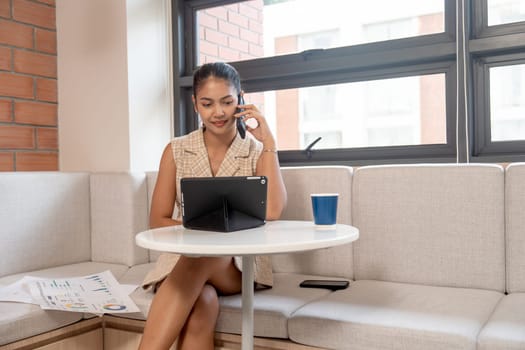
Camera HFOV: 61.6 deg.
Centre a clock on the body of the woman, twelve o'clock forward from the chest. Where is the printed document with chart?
The printed document with chart is roughly at 3 o'clock from the woman.

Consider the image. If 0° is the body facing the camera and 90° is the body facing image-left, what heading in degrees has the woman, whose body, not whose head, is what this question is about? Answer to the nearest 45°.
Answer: approximately 0°

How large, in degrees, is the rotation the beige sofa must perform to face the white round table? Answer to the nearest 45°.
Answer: approximately 45° to its right

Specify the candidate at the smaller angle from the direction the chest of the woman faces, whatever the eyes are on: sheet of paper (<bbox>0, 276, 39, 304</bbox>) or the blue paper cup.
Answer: the blue paper cup

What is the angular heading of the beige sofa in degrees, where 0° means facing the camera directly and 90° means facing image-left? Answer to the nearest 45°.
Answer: approximately 0°
